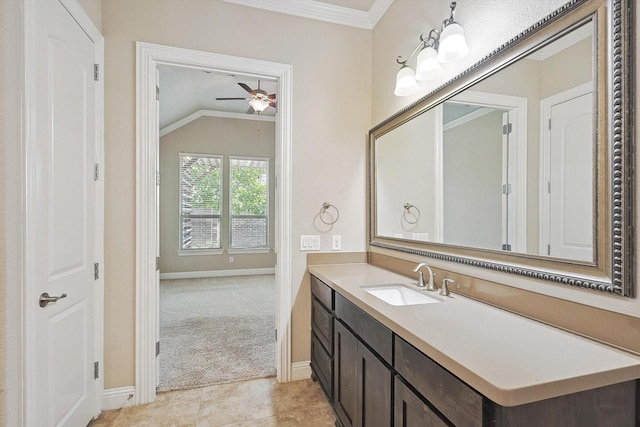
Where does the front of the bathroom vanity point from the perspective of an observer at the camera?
facing the viewer and to the left of the viewer

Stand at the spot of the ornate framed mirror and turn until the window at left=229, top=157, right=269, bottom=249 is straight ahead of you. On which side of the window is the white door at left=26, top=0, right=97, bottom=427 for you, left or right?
left

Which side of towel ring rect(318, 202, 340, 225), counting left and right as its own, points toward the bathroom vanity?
front

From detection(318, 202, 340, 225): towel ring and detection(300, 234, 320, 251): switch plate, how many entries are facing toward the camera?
2

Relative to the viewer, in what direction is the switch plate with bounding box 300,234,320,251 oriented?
toward the camera

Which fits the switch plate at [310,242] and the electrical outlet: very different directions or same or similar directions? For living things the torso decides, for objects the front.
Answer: same or similar directions

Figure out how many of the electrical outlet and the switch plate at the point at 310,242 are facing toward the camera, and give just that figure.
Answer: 2

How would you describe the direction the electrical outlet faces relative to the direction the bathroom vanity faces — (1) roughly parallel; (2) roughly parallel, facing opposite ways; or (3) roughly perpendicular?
roughly perpendicular

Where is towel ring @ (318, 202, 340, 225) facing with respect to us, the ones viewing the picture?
facing the viewer

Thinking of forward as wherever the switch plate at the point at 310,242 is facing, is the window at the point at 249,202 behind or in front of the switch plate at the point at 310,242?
behind

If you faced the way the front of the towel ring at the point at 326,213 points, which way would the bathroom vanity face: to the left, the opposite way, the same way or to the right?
to the right

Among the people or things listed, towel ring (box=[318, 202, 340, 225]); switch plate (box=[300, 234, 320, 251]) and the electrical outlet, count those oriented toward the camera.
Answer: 3
